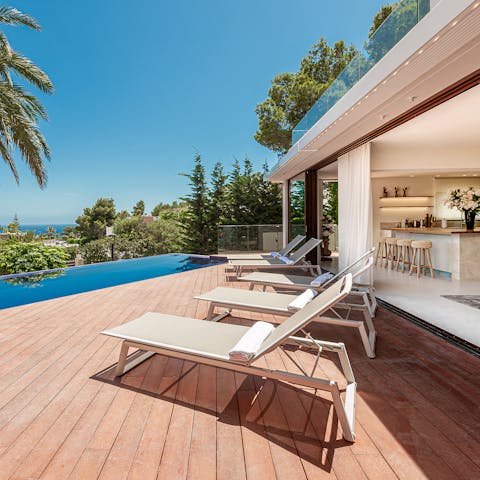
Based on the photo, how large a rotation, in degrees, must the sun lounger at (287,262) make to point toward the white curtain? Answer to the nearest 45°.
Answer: approximately 180°

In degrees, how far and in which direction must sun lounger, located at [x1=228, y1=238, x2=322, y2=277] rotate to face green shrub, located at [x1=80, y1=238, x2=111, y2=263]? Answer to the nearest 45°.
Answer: approximately 45° to its right

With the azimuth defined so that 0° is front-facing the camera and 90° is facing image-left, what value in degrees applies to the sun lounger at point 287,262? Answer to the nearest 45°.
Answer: approximately 90°

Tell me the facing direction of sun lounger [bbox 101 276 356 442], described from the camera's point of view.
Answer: facing away from the viewer and to the left of the viewer

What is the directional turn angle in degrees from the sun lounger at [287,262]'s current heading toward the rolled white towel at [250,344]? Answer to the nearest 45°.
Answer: approximately 90° to its left
